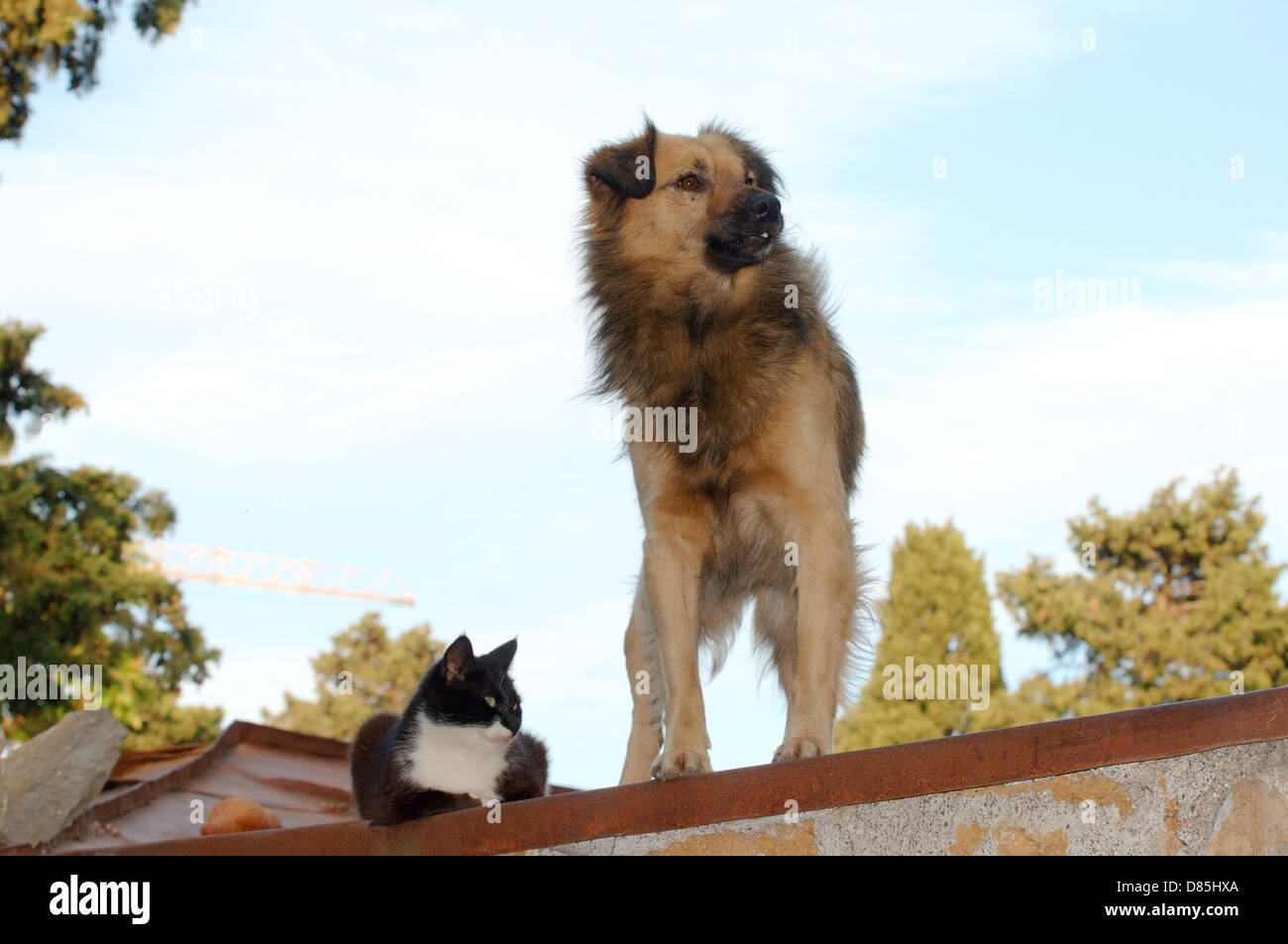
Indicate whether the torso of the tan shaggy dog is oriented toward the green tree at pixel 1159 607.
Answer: no

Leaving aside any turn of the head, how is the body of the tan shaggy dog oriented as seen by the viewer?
toward the camera

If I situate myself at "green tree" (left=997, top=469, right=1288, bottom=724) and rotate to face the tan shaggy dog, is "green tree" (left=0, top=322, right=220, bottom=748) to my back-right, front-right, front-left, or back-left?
front-right

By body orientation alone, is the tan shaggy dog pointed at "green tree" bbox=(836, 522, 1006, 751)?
no
